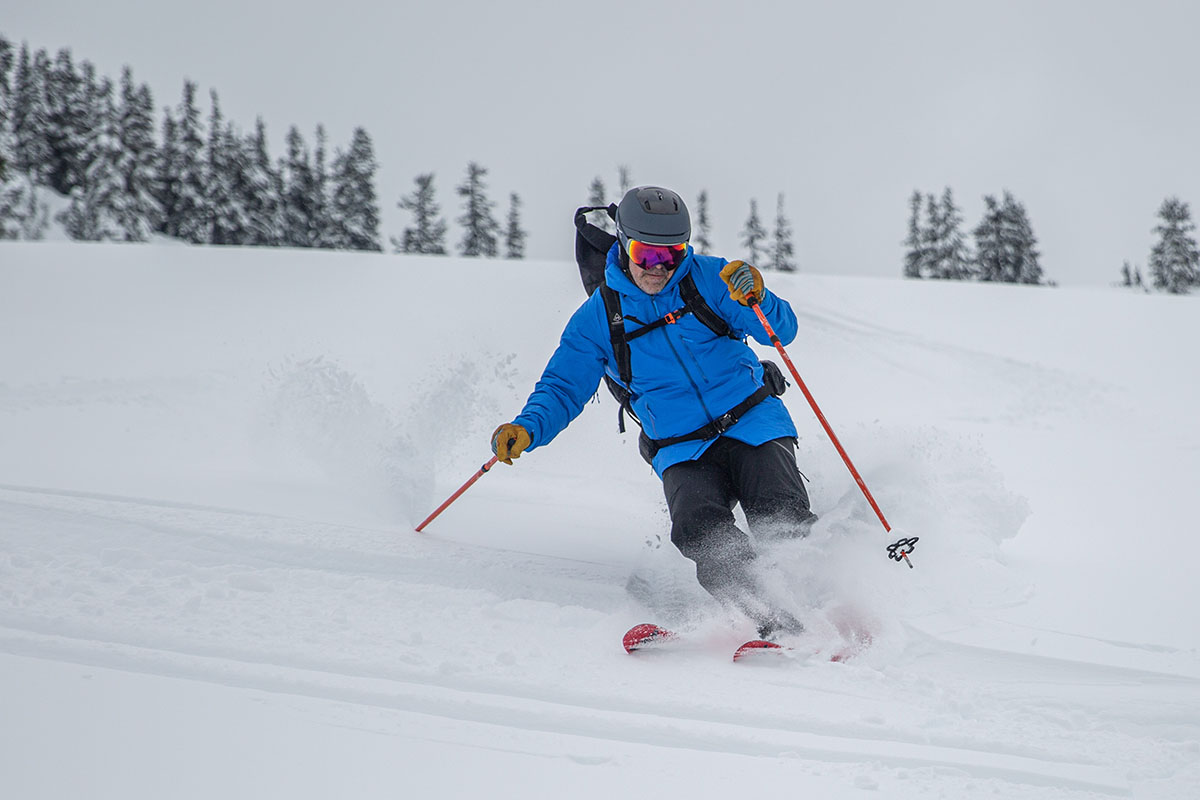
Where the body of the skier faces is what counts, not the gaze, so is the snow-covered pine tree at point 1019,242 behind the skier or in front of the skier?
behind

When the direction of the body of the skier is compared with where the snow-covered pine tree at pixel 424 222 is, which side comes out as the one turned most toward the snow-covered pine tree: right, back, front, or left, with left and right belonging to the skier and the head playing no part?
back

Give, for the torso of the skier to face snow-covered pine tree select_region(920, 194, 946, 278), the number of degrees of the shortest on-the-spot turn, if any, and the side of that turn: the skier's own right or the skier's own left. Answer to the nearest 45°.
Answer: approximately 180°

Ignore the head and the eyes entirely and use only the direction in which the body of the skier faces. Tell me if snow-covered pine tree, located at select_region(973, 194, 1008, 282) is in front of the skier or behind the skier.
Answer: behind

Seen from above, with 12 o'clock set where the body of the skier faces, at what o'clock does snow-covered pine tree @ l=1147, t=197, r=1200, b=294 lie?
The snow-covered pine tree is roughly at 7 o'clock from the skier.

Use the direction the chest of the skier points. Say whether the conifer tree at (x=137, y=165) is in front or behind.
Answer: behind

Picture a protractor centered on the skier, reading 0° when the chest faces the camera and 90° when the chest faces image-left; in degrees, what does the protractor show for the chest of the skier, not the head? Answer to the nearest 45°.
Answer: approximately 0°

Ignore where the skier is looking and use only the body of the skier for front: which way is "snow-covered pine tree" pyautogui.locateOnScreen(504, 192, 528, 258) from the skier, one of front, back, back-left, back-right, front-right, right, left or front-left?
back
